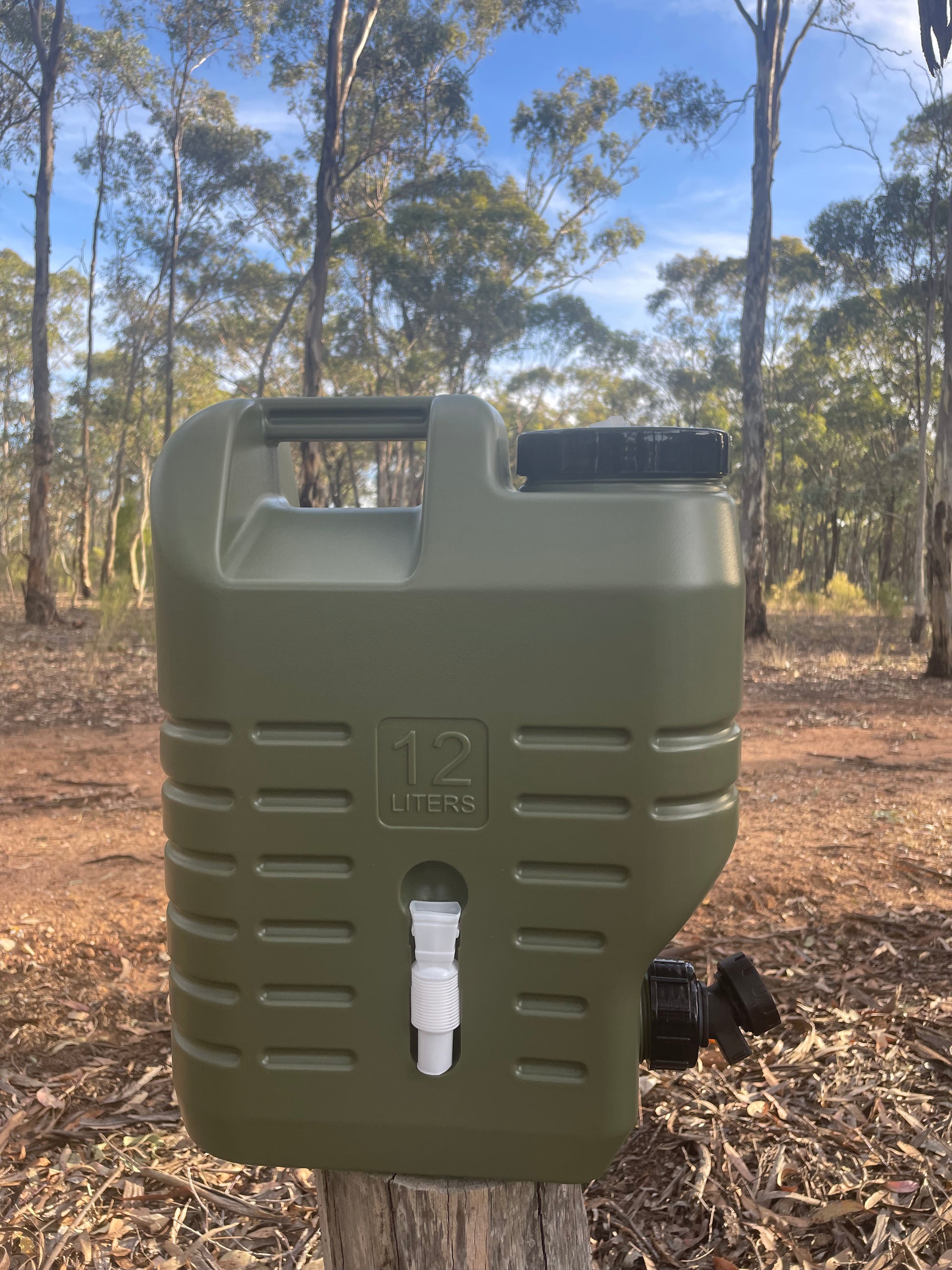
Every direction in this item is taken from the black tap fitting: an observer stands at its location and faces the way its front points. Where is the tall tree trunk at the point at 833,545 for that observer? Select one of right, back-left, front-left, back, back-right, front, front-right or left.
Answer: left

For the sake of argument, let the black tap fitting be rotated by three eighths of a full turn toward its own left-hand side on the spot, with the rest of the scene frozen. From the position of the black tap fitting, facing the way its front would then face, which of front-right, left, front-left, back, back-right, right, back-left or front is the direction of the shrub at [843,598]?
front-right

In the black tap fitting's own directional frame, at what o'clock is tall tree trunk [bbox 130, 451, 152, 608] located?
The tall tree trunk is roughly at 8 o'clock from the black tap fitting.

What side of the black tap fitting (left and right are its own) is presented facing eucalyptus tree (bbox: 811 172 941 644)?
left

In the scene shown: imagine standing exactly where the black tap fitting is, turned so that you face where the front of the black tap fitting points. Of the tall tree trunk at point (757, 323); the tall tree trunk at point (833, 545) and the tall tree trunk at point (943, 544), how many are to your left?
3

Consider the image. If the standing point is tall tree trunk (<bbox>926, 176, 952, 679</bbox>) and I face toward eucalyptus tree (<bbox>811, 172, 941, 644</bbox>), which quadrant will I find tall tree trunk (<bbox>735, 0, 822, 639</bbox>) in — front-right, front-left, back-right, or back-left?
front-left

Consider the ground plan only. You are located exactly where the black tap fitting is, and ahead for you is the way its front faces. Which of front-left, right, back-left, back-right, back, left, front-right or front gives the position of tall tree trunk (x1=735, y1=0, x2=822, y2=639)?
left

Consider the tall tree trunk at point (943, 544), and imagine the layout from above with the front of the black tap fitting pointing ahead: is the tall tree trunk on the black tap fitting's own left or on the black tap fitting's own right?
on the black tap fitting's own left

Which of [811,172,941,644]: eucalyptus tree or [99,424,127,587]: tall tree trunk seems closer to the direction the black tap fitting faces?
the eucalyptus tree

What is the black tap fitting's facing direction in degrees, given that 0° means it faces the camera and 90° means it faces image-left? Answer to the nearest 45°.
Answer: approximately 270°

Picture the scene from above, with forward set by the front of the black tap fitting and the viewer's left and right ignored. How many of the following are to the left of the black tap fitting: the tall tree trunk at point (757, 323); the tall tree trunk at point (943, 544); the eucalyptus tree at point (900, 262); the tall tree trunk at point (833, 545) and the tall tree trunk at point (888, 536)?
5

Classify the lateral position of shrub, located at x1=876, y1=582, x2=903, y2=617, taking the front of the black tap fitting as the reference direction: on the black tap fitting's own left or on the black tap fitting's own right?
on the black tap fitting's own left

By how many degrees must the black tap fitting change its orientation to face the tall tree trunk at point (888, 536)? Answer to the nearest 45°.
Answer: approximately 90° to its left
